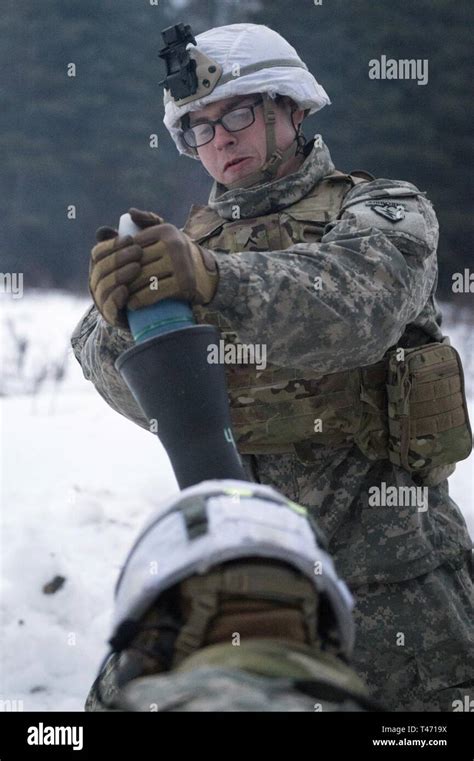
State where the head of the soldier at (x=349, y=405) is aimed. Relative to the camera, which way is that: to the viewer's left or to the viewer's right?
to the viewer's left

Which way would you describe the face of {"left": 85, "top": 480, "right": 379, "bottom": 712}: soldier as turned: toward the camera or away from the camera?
away from the camera

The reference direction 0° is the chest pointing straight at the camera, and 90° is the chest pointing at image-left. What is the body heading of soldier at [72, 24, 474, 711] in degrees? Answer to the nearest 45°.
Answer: approximately 45°

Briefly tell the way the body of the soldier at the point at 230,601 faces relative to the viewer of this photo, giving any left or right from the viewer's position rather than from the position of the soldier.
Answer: facing away from the viewer
